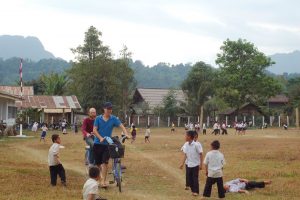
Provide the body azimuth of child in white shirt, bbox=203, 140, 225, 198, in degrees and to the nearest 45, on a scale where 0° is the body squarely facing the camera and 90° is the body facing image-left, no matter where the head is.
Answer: approximately 180°

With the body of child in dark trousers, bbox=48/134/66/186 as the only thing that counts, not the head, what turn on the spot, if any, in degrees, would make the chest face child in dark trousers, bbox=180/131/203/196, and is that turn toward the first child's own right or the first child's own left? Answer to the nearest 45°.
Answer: approximately 45° to the first child's own right

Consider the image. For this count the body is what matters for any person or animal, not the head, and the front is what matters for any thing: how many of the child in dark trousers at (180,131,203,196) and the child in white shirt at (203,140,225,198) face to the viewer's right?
0

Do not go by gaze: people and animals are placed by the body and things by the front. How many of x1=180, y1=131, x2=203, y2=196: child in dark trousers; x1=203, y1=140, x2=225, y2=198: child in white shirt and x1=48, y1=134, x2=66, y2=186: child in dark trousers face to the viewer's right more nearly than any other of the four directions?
1

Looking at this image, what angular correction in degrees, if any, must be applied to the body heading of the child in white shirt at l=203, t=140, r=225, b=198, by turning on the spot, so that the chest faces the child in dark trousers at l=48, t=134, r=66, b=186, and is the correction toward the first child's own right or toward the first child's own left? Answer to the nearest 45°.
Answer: approximately 90° to the first child's own left

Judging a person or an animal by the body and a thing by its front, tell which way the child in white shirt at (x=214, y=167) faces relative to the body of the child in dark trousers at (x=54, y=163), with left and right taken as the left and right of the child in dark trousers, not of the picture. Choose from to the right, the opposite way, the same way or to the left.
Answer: to the left

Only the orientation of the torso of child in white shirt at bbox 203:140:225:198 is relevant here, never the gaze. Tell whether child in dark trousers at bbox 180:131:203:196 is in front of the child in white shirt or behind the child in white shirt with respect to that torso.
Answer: in front

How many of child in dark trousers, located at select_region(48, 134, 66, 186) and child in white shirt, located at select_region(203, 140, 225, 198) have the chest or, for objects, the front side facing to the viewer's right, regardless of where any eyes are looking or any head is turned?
1

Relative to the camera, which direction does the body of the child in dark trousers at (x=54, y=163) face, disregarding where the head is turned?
to the viewer's right

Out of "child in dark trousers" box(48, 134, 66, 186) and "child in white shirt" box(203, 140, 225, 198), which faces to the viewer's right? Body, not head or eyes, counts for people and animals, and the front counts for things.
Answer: the child in dark trousers
